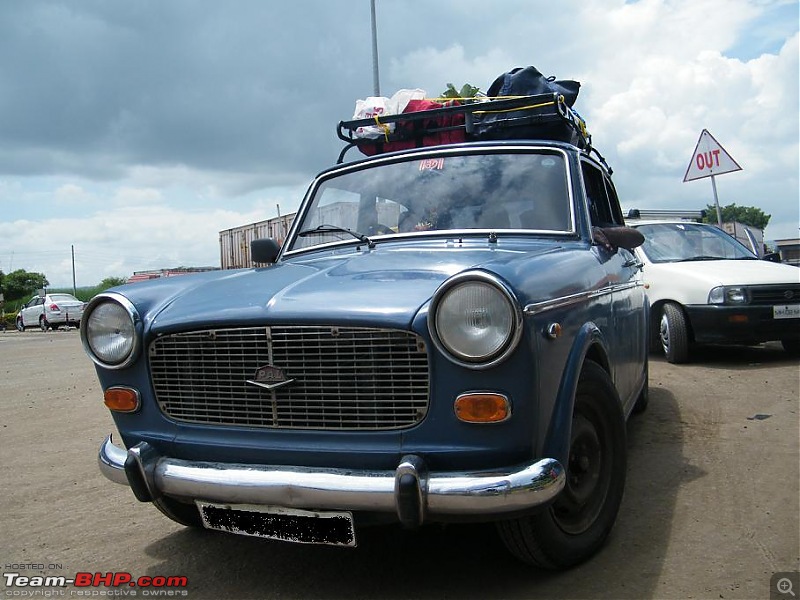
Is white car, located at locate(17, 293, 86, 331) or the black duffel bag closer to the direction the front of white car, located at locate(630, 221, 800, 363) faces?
the black duffel bag

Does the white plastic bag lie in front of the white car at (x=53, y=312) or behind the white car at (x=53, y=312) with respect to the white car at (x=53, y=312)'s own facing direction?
behind

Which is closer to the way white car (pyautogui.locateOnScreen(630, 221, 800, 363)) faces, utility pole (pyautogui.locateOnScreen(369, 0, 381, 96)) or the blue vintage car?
the blue vintage car

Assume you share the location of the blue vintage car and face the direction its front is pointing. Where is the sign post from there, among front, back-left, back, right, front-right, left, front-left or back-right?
back

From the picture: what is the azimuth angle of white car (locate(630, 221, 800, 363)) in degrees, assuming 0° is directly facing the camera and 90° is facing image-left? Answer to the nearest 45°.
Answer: approximately 315°

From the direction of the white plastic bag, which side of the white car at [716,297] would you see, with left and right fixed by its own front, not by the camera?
right

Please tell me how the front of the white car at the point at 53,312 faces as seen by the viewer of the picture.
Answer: facing away from the viewer and to the left of the viewer

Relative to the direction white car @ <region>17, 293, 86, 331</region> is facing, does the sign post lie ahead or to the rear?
to the rear

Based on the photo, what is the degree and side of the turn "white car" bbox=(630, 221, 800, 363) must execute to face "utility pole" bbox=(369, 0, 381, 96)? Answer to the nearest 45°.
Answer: approximately 180°

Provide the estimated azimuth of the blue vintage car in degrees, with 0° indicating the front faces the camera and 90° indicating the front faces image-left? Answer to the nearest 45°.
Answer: approximately 45°

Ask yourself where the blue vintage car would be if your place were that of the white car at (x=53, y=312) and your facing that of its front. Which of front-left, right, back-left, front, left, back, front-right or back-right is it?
back-left

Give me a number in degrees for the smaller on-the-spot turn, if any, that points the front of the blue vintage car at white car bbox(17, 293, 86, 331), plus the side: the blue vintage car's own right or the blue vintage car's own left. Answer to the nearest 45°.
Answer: approximately 90° to the blue vintage car's own right
